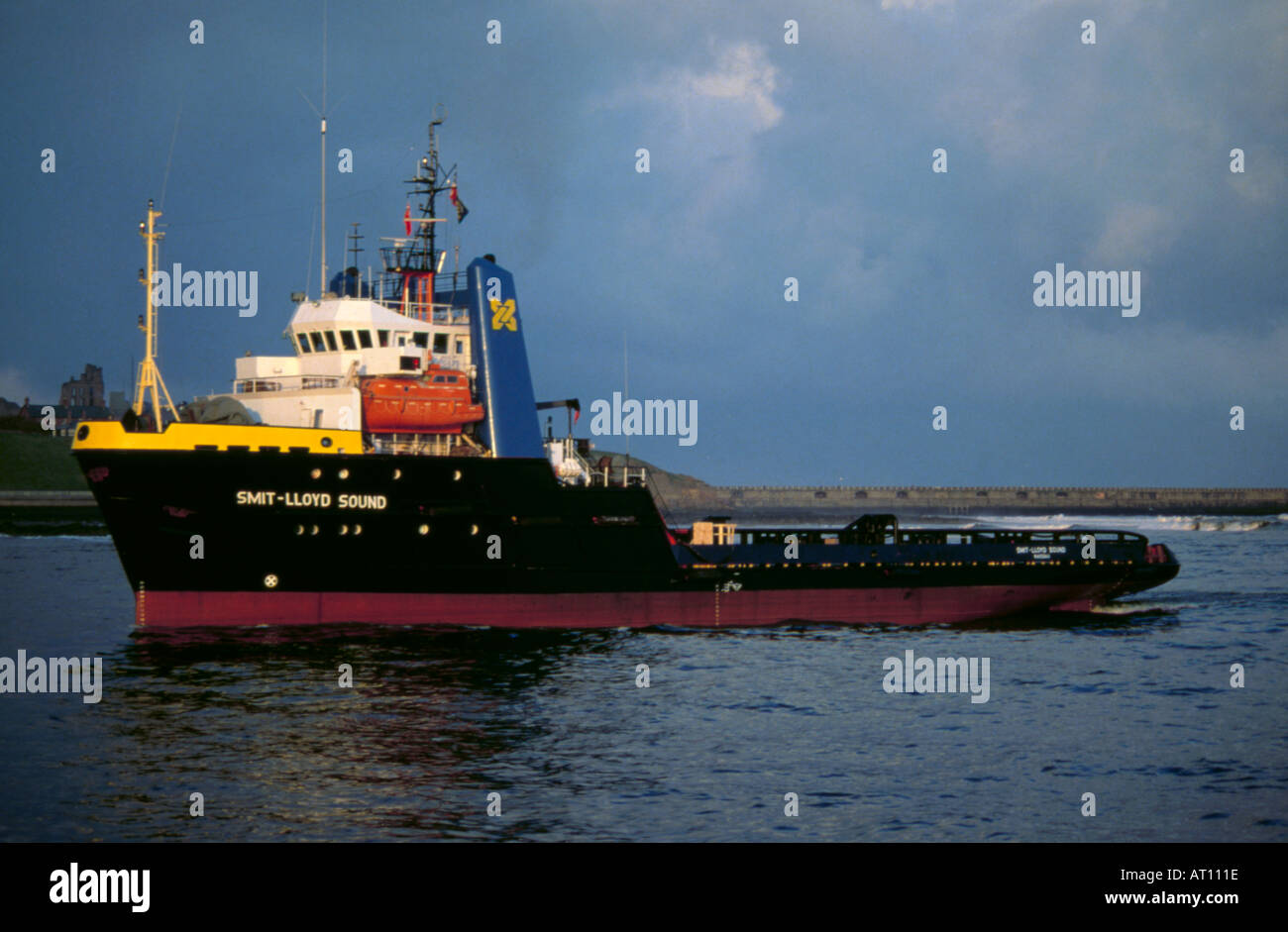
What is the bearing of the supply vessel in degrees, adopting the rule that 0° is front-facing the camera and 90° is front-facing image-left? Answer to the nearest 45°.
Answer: approximately 90°
